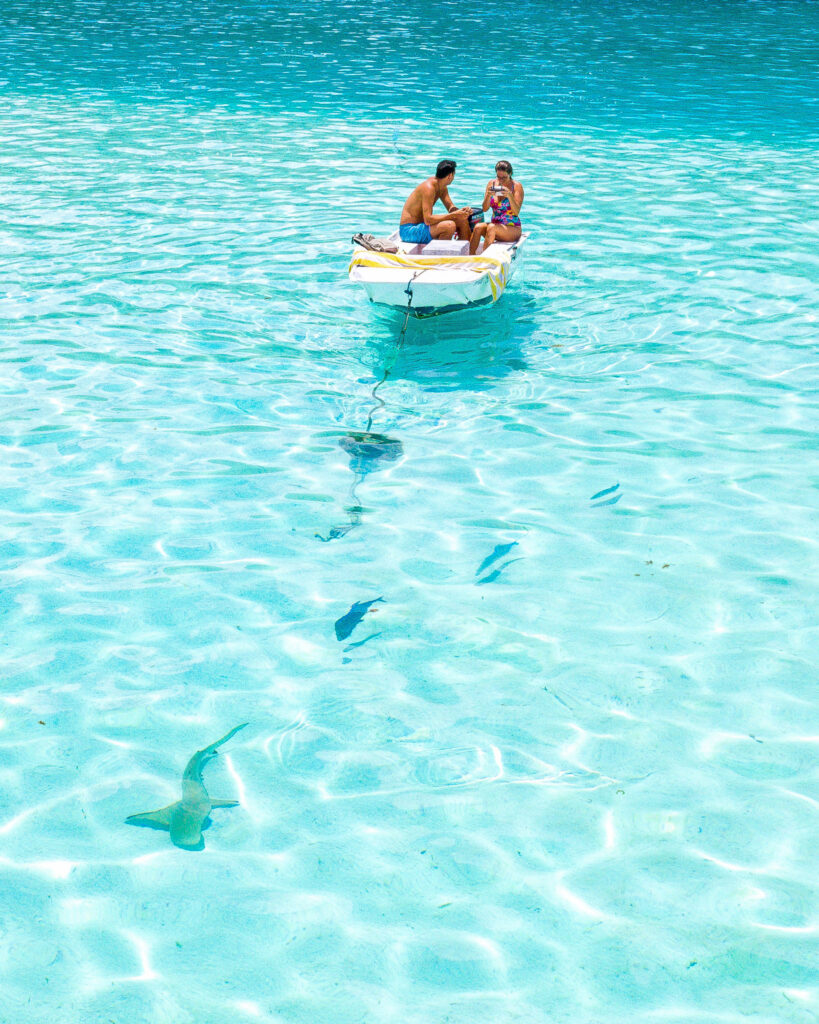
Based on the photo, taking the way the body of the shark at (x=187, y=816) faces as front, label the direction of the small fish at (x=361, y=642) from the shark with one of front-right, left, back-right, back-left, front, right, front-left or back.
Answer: back-left

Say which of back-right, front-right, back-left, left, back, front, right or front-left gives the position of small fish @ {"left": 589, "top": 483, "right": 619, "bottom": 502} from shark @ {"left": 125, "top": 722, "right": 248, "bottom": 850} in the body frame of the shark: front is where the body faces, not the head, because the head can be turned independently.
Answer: back-left

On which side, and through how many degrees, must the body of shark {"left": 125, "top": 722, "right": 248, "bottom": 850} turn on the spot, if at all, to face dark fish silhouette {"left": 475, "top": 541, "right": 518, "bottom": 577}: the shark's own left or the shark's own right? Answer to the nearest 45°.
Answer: approximately 135° to the shark's own left

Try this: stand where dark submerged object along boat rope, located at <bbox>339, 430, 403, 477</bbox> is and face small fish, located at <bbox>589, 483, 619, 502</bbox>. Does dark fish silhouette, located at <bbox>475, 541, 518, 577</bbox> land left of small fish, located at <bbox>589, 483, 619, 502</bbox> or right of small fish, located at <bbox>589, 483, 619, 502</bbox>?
right

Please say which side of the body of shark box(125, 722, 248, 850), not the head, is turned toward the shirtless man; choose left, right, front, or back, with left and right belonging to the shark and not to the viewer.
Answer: back

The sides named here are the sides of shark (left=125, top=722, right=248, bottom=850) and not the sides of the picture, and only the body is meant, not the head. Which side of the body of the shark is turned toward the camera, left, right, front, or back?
front

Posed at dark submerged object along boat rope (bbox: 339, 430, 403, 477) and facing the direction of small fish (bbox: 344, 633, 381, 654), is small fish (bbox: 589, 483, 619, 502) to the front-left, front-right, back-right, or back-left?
front-left
